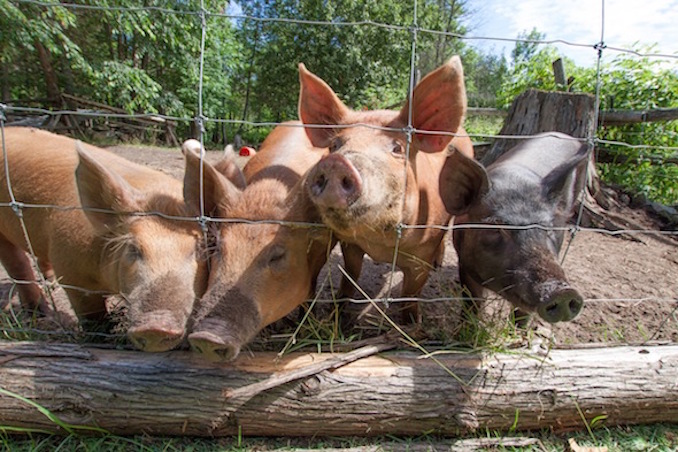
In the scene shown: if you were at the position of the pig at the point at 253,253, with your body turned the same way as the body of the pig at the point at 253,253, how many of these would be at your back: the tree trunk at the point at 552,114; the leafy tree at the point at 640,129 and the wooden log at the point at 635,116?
3

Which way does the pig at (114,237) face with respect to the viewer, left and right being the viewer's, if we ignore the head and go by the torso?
facing the viewer and to the right of the viewer

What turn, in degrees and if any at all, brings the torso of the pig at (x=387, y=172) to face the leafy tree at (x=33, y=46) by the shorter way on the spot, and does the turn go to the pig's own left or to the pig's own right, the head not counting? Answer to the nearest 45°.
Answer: approximately 90° to the pig's own right

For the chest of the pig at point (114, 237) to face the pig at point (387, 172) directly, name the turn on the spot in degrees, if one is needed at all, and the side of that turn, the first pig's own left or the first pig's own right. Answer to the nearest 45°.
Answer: approximately 45° to the first pig's own left

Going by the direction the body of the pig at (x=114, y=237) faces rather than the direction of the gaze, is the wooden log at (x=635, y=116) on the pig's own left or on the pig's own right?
on the pig's own left

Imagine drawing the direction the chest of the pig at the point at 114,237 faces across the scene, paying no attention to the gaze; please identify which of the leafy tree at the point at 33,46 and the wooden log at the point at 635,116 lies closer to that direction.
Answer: the wooden log

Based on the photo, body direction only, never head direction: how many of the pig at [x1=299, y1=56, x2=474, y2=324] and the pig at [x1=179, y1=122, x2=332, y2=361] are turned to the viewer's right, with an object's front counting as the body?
0

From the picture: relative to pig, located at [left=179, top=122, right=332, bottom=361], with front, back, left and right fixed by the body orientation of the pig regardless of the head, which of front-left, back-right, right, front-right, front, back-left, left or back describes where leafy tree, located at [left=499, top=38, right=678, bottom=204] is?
back

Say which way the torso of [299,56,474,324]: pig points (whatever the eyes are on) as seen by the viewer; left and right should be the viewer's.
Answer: facing the viewer and to the left of the viewer

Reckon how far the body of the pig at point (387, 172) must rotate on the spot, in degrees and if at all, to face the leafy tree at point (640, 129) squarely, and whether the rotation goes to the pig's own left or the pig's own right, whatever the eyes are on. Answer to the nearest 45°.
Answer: approximately 180°
